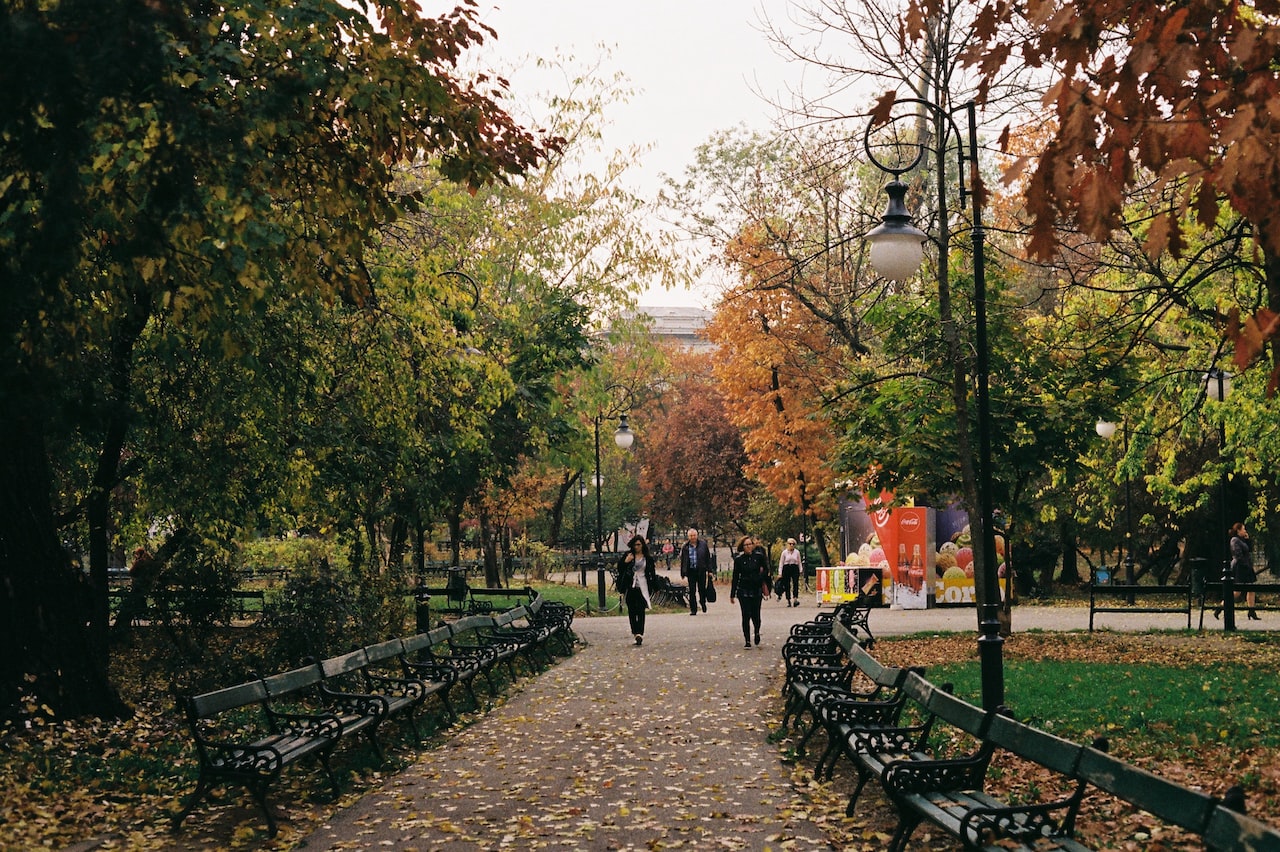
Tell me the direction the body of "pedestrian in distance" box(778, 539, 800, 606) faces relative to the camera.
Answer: toward the camera

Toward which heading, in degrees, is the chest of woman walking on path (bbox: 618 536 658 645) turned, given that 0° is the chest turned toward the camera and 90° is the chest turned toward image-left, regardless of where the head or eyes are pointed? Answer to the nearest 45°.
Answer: approximately 0°

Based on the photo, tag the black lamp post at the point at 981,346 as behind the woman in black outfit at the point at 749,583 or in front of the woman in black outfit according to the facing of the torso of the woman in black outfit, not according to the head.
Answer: in front

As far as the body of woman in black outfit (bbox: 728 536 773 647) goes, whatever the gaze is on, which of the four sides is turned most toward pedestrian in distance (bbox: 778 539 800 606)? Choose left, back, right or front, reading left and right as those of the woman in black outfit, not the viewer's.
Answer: back

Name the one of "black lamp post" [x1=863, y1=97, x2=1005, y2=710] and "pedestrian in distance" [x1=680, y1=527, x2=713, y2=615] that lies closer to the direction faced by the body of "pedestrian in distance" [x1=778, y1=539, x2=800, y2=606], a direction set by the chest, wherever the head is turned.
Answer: the black lamp post

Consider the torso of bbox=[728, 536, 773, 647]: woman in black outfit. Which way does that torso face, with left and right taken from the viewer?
facing the viewer

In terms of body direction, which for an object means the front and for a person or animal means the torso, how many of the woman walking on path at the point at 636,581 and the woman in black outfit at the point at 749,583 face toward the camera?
2

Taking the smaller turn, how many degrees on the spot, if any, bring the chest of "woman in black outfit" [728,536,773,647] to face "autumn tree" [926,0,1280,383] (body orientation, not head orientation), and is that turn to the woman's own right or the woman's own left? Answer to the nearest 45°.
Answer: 0° — they already face it

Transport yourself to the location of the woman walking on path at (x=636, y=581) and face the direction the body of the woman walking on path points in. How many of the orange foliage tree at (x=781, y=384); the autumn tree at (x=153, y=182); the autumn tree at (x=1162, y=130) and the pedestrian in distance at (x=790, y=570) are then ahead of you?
2

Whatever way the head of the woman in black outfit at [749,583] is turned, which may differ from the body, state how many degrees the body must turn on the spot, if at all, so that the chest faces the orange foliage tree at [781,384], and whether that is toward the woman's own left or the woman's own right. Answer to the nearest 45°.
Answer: approximately 180°

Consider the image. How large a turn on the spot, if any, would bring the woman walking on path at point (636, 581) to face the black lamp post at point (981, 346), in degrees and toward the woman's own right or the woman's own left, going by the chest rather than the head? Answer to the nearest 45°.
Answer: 0° — they already face it
